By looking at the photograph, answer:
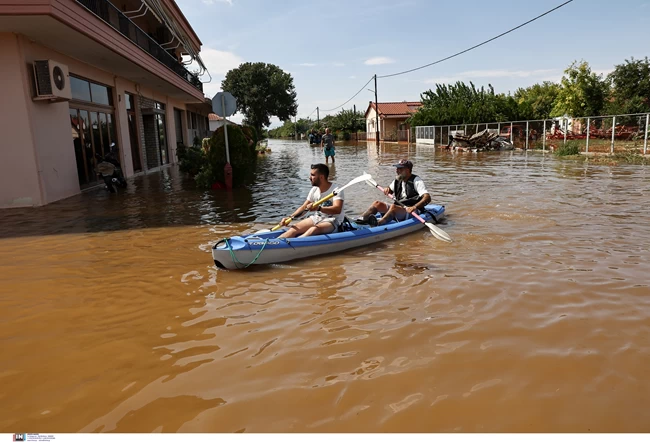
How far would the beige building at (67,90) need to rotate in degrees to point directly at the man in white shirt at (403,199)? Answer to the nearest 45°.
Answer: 0° — it already faces them

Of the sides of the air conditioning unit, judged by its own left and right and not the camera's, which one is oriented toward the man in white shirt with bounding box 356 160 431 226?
front

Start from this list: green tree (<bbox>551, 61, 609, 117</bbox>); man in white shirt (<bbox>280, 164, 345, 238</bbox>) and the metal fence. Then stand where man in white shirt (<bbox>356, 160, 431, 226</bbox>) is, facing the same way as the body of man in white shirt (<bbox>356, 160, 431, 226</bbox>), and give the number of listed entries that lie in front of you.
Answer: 1

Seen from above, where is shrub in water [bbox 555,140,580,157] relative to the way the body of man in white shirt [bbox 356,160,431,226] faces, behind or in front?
behind

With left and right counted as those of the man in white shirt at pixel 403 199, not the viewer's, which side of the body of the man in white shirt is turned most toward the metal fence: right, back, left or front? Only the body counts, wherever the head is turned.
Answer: back

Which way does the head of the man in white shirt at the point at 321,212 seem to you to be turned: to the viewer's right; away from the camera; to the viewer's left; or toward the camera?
to the viewer's left

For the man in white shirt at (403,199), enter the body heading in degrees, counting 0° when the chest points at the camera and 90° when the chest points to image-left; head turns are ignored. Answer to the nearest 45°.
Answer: approximately 45°

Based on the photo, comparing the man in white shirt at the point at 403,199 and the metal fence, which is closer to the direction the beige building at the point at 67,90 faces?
the man in white shirt

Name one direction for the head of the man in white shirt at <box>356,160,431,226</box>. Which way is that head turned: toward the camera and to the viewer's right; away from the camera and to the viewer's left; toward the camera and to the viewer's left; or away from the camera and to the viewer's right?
toward the camera and to the viewer's left

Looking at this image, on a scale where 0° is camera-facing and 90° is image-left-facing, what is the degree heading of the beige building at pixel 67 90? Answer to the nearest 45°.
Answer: approximately 315°

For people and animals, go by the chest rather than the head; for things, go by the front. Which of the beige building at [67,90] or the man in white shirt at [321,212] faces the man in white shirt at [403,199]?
the beige building

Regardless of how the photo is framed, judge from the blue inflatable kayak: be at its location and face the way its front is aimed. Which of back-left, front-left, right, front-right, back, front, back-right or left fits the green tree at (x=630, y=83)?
back

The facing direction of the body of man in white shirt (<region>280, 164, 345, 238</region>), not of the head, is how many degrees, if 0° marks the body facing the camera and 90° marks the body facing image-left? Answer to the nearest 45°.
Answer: approximately 45°

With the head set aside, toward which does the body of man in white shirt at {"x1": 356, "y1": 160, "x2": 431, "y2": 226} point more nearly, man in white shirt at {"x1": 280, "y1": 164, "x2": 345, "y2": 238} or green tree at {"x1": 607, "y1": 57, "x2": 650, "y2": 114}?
the man in white shirt

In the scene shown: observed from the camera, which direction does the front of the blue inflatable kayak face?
facing the viewer and to the left of the viewer

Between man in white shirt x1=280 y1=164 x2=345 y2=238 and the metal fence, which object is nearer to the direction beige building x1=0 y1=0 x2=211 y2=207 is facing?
the man in white shirt
